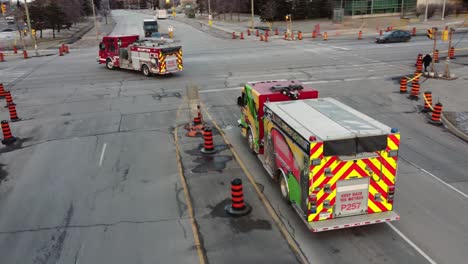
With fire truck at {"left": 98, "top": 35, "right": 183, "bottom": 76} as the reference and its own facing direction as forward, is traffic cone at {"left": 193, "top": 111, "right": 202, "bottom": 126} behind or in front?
behind

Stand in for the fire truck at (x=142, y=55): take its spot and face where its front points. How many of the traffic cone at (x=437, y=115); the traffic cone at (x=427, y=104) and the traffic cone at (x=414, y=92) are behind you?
3

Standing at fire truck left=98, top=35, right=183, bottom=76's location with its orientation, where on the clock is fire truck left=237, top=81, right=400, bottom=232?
fire truck left=237, top=81, right=400, bottom=232 is roughly at 7 o'clock from fire truck left=98, top=35, right=183, bottom=76.

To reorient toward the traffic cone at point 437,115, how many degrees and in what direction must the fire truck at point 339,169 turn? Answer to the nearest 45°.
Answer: approximately 90° to its right

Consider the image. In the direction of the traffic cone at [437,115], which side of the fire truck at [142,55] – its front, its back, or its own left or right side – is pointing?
back

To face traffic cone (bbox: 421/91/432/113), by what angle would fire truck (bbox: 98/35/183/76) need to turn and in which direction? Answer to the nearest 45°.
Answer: approximately 180°

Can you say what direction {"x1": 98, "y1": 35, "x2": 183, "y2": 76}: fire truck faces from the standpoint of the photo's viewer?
facing away from the viewer and to the left of the viewer

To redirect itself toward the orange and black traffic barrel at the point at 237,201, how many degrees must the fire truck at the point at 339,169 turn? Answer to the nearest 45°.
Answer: approximately 135° to its left

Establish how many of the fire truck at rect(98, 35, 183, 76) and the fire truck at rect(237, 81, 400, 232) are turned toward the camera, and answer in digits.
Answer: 0

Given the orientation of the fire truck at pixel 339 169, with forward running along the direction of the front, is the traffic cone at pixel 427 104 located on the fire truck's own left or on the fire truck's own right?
on the fire truck's own right

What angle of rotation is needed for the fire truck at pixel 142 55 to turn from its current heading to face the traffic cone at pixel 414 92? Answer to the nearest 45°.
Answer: approximately 180°

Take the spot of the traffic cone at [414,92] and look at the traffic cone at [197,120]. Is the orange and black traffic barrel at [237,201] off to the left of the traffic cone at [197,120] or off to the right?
left

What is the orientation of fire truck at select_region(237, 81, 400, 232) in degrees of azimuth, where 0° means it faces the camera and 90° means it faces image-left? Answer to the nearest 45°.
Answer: approximately 135°
